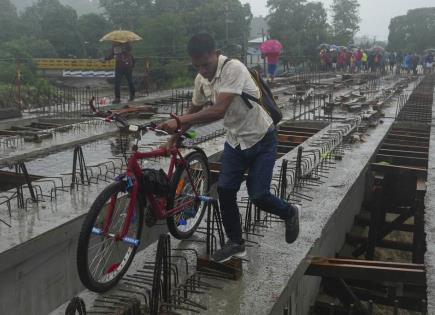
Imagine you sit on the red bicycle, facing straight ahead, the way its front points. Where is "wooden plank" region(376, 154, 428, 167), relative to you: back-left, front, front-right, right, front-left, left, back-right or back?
back

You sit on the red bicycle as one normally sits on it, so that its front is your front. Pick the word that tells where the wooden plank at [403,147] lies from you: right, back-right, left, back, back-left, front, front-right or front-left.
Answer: back

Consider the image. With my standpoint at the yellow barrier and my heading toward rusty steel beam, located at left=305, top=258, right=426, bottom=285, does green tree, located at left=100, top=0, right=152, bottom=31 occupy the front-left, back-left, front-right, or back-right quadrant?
back-left

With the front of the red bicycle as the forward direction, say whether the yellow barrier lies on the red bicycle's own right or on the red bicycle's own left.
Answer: on the red bicycle's own right

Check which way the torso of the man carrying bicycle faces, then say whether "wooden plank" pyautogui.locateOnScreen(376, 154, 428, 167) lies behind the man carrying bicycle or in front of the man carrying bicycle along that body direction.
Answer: behind

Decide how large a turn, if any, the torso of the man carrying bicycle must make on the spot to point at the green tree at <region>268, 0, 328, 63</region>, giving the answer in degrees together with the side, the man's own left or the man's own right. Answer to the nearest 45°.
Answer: approximately 135° to the man's own right

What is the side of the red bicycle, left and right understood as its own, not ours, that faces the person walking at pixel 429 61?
back

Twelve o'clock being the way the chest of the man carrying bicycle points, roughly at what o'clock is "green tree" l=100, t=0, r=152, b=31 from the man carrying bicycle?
The green tree is roughly at 4 o'clock from the man carrying bicycle.

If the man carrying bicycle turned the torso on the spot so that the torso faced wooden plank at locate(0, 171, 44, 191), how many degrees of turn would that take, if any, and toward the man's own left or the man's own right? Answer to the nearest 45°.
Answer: approximately 90° to the man's own right

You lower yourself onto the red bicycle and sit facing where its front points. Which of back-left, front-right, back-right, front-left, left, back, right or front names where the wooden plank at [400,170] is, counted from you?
back
